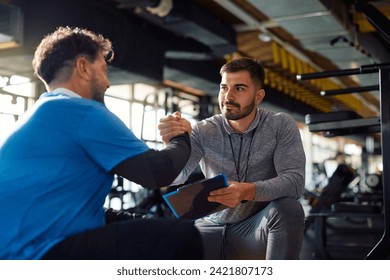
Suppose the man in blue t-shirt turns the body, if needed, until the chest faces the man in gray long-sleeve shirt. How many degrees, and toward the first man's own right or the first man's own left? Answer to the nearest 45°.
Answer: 0° — they already face them

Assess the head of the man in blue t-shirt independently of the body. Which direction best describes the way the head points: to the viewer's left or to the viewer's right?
to the viewer's right

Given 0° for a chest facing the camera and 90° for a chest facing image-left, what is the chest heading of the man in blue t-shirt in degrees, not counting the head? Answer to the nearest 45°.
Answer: approximately 225°

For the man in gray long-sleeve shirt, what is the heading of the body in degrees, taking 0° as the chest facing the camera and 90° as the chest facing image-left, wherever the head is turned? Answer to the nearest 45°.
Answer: approximately 45°

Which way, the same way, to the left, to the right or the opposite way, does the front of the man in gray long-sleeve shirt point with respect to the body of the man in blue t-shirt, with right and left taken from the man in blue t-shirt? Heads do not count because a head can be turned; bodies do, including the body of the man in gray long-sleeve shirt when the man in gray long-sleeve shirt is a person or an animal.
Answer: the opposite way

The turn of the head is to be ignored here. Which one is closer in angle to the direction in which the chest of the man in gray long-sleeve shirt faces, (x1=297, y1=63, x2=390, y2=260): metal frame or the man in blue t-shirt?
the man in blue t-shirt

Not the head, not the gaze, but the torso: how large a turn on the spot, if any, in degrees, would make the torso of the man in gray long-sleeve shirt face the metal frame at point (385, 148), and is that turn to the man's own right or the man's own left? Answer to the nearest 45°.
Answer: approximately 180°
